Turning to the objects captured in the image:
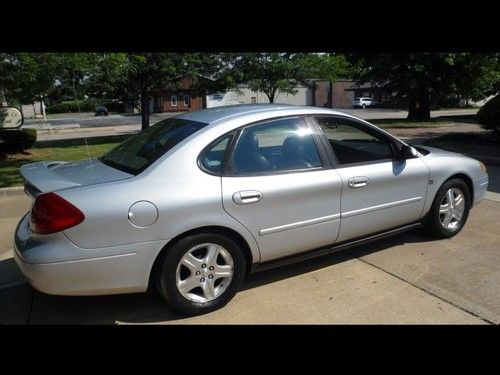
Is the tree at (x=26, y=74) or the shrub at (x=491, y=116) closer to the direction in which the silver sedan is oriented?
the shrub

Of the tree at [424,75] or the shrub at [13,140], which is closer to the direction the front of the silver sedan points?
the tree

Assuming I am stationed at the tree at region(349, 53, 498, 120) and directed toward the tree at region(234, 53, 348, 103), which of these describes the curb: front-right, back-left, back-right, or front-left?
front-left

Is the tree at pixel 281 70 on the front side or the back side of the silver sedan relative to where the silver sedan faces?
on the front side

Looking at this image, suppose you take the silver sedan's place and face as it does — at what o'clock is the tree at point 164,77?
The tree is roughly at 10 o'clock from the silver sedan.

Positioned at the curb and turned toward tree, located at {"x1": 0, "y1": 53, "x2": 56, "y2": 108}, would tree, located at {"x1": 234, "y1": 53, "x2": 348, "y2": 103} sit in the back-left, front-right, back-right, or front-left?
front-right

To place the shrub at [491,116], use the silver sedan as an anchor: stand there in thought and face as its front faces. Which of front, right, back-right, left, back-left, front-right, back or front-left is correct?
front

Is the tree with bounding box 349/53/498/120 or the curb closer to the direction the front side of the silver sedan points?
the tree

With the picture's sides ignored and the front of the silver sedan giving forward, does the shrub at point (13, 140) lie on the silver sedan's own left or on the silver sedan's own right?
on the silver sedan's own left

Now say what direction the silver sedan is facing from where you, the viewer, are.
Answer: facing away from the viewer and to the right of the viewer

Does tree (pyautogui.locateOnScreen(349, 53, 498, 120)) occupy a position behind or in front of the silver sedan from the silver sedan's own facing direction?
in front

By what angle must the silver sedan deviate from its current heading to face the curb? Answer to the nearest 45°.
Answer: approximately 90° to its left

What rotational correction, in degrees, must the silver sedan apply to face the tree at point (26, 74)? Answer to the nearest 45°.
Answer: approximately 90° to its left
